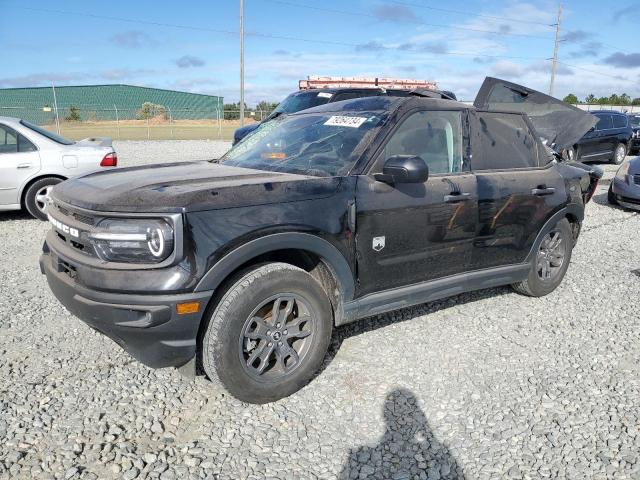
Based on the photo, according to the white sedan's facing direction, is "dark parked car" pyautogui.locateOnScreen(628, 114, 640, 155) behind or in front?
behind

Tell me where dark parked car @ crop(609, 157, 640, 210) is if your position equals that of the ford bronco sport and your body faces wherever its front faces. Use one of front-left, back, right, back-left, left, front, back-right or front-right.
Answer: back

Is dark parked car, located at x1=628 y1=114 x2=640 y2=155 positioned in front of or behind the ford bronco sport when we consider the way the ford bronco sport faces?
behind

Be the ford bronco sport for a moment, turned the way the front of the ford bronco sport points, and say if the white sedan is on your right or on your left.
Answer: on your right

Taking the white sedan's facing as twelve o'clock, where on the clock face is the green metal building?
The green metal building is roughly at 3 o'clock from the white sedan.

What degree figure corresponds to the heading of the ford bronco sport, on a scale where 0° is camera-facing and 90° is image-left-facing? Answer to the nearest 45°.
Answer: approximately 45°

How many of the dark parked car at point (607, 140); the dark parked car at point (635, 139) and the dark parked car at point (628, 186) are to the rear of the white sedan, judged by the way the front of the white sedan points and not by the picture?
3

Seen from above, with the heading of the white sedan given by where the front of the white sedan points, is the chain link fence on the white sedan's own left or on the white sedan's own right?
on the white sedan's own right

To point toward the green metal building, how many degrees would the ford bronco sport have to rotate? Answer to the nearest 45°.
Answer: approximately 90° to its right

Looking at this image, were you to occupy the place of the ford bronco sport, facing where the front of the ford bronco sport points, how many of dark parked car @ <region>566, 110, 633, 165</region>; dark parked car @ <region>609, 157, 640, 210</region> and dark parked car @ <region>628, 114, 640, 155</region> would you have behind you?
3

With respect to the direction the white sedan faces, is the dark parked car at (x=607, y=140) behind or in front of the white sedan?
behind

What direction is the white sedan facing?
to the viewer's left
